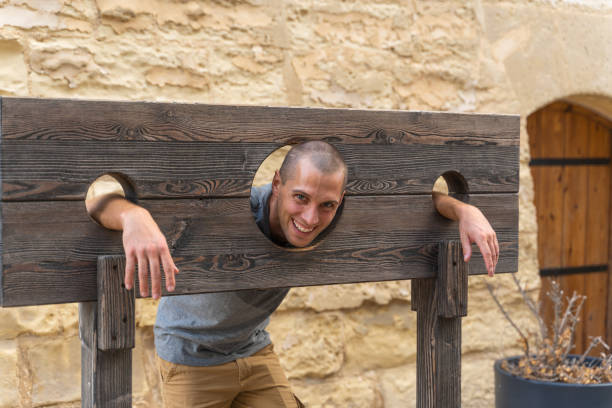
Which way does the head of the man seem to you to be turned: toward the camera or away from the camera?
toward the camera

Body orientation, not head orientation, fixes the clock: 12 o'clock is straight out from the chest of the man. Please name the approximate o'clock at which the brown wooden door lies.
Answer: The brown wooden door is roughly at 9 o'clock from the man.

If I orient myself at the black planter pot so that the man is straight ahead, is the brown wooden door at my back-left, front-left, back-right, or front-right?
back-right

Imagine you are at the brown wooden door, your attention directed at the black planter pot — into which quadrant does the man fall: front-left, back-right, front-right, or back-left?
front-right

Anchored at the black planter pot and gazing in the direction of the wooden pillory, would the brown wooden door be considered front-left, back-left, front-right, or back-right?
back-right

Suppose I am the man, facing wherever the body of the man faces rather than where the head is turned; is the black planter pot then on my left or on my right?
on my left

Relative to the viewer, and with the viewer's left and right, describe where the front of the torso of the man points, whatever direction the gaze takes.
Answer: facing the viewer and to the right of the viewer
